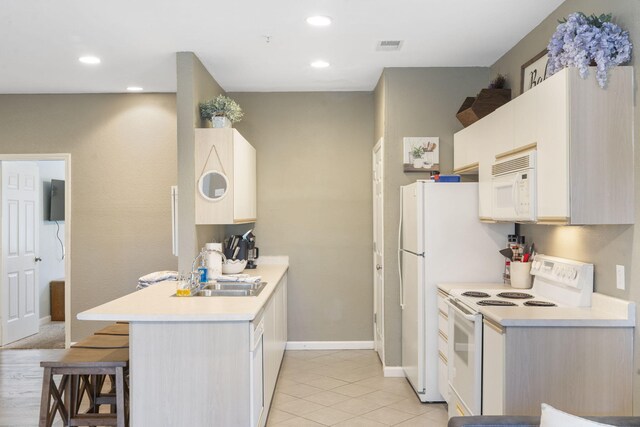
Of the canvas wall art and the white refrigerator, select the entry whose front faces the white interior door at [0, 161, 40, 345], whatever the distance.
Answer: the white refrigerator

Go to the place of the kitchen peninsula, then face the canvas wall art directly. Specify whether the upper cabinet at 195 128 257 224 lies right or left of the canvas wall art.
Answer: left

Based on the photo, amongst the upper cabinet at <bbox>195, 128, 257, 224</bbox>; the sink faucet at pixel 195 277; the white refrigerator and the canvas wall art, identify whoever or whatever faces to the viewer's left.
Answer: the white refrigerator

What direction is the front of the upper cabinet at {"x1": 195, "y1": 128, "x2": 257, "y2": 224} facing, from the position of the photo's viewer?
facing to the right of the viewer

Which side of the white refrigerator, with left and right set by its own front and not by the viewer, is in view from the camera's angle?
left
